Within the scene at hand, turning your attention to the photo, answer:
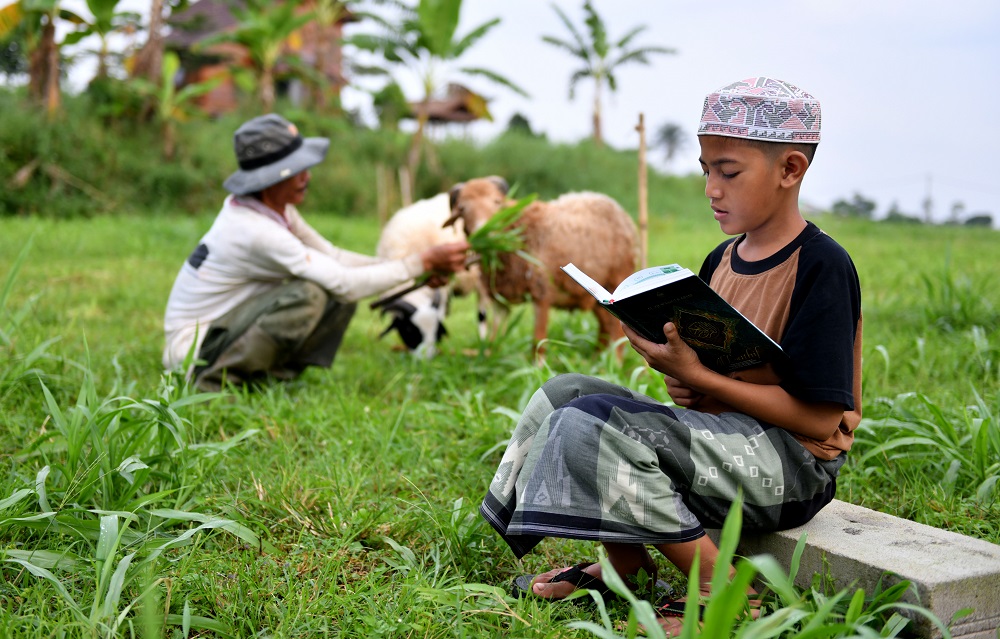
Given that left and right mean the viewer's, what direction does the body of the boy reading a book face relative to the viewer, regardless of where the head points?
facing the viewer and to the left of the viewer

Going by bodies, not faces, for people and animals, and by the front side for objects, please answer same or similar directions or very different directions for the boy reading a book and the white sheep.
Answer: same or similar directions

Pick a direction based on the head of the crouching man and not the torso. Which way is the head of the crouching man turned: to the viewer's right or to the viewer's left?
to the viewer's right

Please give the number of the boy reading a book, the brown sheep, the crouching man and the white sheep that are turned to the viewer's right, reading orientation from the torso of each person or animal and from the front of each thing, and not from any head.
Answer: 1

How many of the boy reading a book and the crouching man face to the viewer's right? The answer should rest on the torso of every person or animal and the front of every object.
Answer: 1

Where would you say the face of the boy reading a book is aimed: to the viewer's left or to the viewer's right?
to the viewer's left

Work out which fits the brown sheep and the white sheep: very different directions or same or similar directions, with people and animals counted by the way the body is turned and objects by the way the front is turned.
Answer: same or similar directions

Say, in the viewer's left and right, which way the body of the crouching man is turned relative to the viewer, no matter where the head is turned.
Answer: facing to the right of the viewer

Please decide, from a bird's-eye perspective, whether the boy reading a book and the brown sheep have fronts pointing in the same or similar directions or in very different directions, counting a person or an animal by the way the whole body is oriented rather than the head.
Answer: same or similar directions

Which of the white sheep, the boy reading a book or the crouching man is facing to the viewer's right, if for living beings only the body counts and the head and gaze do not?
the crouching man

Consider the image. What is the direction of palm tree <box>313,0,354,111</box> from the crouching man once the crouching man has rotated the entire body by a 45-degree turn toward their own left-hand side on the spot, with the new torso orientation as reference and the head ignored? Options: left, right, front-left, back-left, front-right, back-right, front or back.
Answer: front-left
